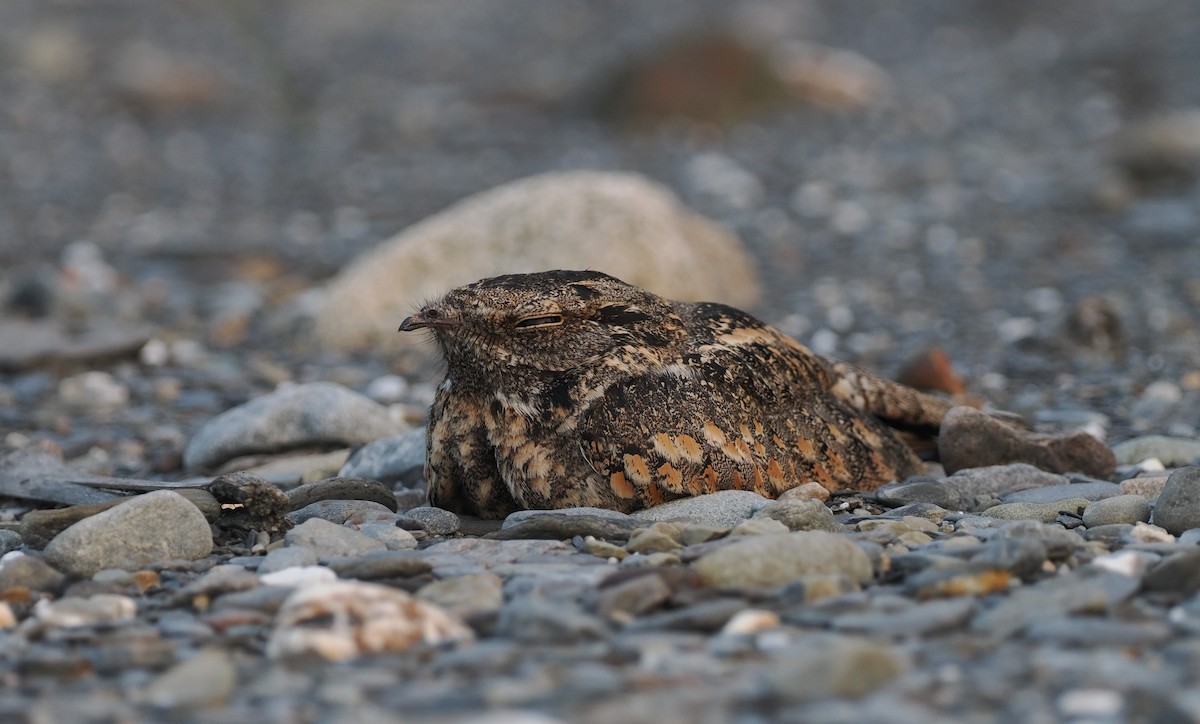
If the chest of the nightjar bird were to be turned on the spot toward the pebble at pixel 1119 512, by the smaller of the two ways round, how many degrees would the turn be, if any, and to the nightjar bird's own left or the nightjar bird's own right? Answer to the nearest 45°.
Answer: approximately 180°

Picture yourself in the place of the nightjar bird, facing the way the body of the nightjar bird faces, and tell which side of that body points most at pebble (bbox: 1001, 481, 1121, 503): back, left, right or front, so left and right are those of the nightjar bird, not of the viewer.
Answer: back

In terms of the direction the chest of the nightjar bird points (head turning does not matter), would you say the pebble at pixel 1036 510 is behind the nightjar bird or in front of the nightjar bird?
behind

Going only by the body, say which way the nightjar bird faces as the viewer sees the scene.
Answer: to the viewer's left

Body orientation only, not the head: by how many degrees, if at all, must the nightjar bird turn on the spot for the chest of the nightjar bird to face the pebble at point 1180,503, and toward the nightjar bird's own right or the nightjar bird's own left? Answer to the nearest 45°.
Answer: approximately 180°

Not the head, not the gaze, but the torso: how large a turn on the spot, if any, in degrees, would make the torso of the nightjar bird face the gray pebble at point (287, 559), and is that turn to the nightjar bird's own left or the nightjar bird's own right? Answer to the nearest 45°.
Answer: approximately 45° to the nightjar bird's own left

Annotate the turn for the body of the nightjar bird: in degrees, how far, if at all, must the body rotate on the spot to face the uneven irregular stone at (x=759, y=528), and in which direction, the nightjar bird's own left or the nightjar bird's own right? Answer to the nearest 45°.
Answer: approximately 135° to the nightjar bird's own left

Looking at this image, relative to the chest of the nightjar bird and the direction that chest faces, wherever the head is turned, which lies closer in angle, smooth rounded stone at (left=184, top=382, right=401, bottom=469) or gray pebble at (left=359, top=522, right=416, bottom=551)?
the gray pebble
